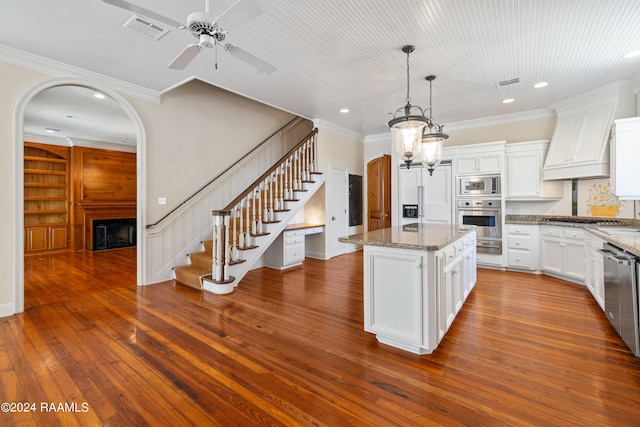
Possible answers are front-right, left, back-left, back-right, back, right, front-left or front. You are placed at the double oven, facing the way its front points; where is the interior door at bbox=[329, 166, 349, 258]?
right

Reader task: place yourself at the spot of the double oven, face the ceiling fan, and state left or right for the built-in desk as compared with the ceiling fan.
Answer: right

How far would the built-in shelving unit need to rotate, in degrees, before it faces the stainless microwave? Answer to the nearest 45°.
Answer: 0° — it already faces it

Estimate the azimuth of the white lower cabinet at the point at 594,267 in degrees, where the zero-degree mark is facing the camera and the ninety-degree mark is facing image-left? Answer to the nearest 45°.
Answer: approximately 90°

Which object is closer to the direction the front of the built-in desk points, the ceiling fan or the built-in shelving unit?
the ceiling fan

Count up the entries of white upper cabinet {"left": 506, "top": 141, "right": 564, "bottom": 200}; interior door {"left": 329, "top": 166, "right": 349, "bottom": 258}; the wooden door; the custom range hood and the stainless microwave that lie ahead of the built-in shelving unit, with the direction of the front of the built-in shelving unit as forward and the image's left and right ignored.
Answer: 5

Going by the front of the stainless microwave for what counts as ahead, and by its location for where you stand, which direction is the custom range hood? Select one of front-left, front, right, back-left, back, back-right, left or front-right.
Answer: left

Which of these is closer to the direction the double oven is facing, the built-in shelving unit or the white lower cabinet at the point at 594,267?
the white lower cabinet

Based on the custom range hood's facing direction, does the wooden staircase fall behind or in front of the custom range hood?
in front

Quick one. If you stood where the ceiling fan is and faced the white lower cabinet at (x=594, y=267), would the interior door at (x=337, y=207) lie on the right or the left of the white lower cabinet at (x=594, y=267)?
left

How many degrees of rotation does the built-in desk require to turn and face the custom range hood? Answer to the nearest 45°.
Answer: approximately 45° to its left

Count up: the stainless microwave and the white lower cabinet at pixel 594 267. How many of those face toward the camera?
1

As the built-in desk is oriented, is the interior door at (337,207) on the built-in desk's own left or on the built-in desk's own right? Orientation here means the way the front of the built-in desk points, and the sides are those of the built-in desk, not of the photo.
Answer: on the built-in desk's own left
